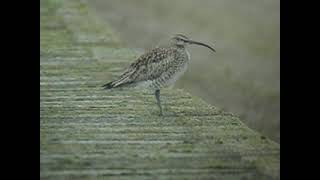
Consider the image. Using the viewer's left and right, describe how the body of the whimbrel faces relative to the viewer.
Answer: facing to the right of the viewer
